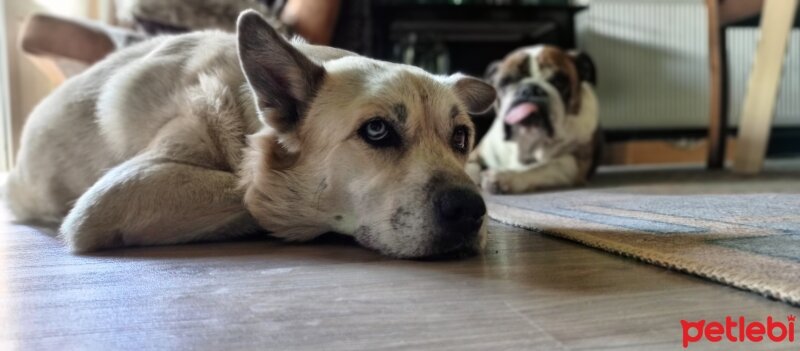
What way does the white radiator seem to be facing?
toward the camera

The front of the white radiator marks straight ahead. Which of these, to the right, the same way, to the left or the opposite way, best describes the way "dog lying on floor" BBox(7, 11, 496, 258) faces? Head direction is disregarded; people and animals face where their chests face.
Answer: to the left

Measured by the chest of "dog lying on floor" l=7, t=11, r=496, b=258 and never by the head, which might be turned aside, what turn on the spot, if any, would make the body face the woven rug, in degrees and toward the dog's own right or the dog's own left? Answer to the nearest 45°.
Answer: approximately 45° to the dog's own left

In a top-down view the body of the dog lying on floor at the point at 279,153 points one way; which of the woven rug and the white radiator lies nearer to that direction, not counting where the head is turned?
the woven rug

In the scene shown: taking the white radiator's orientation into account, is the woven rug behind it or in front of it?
in front

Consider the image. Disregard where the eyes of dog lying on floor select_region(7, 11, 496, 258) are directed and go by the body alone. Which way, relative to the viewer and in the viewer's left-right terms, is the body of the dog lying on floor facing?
facing the viewer and to the right of the viewer

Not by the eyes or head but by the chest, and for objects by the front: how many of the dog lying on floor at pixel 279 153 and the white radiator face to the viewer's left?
0

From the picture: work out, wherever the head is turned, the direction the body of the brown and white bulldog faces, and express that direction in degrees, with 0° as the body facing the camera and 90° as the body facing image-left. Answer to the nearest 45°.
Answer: approximately 45°

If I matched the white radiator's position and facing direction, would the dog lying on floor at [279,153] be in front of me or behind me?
in front

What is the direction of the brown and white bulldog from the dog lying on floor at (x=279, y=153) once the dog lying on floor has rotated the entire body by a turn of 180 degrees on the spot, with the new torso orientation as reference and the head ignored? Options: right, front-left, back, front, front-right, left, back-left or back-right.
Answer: right
